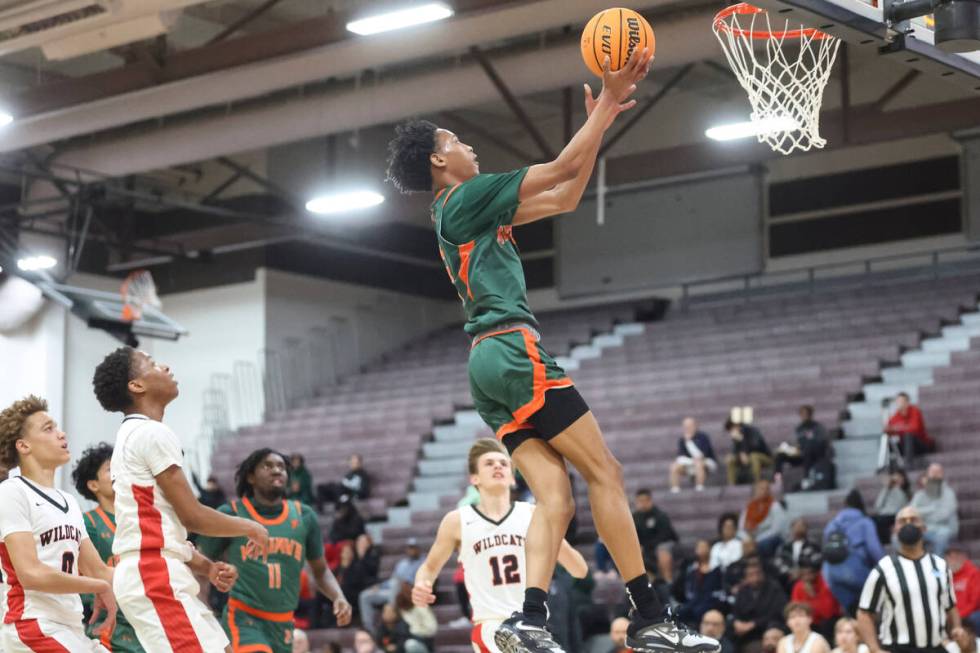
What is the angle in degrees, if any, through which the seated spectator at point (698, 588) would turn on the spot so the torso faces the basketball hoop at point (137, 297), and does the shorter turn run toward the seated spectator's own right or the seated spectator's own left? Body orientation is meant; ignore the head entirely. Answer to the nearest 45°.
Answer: approximately 90° to the seated spectator's own right

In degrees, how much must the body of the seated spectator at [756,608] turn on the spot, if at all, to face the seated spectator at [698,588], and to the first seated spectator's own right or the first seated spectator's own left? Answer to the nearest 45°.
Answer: approximately 90° to the first seated spectator's own right

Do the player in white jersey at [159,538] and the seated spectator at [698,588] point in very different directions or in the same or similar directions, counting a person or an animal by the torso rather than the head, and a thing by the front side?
very different directions

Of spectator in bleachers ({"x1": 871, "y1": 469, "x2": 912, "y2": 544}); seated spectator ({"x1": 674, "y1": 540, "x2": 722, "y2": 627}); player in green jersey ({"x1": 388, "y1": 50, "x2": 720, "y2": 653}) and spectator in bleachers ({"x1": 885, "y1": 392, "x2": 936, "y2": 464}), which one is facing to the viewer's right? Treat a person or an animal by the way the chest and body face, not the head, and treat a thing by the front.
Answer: the player in green jersey

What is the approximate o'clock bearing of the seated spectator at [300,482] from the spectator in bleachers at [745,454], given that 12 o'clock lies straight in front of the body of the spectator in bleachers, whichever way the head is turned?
The seated spectator is roughly at 2 o'clock from the spectator in bleachers.

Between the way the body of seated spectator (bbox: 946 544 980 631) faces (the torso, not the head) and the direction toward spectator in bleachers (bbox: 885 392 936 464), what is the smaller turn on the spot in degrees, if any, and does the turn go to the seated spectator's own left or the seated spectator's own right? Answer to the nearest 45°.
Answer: approximately 135° to the seated spectator's own right

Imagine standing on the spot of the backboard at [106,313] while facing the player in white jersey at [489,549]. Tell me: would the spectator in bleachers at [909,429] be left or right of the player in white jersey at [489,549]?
left

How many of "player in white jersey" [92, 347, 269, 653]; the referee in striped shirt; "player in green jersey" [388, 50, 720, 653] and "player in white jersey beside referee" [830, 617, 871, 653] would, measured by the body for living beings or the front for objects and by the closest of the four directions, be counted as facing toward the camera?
2

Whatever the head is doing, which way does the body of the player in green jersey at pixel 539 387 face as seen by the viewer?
to the viewer's right
